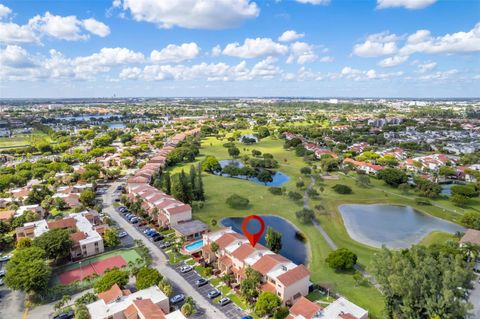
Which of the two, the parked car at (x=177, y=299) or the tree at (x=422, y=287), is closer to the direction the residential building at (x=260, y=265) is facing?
the parked car

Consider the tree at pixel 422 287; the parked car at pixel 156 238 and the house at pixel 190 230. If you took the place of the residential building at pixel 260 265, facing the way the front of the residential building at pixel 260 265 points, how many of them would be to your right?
2

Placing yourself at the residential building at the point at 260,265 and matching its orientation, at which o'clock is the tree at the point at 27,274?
The tree is roughly at 1 o'clock from the residential building.

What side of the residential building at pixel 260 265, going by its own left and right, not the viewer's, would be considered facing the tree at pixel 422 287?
left

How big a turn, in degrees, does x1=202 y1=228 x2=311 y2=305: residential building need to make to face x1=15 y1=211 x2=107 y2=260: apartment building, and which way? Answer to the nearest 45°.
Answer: approximately 45° to its right

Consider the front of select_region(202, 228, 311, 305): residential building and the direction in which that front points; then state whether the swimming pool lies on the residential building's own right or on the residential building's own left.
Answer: on the residential building's own right

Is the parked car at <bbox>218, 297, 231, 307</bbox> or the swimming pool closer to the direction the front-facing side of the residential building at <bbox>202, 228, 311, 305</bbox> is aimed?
the parked car

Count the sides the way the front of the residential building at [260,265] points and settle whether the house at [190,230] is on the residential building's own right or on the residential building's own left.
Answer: on the residential building's own right

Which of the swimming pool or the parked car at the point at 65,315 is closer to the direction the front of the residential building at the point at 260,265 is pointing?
the parked car

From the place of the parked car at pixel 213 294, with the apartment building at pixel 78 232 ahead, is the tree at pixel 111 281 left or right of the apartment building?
left

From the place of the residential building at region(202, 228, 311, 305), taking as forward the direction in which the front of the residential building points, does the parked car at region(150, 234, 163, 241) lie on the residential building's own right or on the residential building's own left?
on the residential building's own right

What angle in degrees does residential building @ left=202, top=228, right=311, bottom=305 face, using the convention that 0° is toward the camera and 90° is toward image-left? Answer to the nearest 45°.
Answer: approximately 45°

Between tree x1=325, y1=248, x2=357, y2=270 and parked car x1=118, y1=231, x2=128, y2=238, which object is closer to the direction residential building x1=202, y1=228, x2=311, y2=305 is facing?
the parked car

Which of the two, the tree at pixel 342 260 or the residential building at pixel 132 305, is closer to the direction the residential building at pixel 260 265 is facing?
the residential building

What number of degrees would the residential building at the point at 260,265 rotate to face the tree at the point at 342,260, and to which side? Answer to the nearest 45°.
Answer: approximately 135° to its left

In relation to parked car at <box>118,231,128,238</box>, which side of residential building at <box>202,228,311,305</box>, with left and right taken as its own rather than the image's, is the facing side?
right
